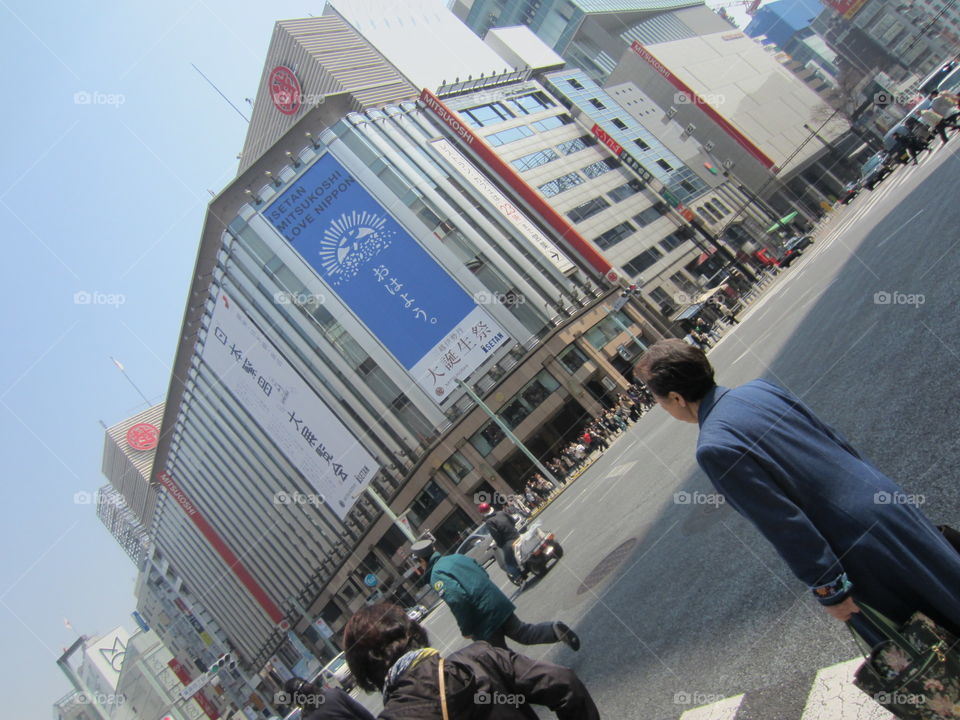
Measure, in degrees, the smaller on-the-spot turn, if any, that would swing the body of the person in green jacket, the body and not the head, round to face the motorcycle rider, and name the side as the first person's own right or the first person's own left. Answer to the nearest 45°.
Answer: approximately 45° to the first person's own right

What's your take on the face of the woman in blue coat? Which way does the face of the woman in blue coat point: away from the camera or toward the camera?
away from the camera

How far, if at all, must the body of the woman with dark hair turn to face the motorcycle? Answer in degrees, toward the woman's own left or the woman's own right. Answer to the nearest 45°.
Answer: approximately 45° to the woman's own right

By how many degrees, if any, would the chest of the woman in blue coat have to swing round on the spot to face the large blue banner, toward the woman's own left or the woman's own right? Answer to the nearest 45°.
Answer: approximately 45° to the woman's own right

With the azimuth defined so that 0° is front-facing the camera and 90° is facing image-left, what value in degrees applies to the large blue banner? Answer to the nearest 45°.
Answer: approximately 0°

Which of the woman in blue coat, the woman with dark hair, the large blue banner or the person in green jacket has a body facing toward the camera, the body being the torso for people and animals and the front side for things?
the large blue banner

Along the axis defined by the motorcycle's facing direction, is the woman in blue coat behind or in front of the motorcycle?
behind

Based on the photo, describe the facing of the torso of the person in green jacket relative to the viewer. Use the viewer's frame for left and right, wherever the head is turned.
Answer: facing away from the viewer and to the left of the viewer

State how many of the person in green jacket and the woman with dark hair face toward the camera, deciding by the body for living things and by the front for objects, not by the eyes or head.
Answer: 0

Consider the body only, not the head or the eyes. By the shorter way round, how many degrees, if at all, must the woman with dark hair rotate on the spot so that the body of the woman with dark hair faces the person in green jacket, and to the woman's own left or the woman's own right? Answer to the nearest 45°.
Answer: approximately 45° to the woman's own right

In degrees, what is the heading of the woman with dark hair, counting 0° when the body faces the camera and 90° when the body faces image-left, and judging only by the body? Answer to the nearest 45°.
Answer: approximately 135°
